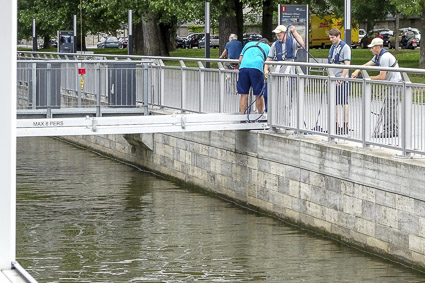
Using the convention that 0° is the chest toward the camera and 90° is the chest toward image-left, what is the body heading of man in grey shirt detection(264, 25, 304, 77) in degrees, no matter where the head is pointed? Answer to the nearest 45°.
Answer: approximately 45°

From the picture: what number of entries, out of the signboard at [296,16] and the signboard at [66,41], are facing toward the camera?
2

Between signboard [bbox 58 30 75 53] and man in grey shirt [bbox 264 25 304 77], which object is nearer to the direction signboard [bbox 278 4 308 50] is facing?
the man in grey shirt

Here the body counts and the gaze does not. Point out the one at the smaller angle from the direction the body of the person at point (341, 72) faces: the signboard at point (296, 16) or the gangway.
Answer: the gangway

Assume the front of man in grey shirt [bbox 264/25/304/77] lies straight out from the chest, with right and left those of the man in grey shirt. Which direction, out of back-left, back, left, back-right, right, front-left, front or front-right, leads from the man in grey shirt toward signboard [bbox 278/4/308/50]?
back-right

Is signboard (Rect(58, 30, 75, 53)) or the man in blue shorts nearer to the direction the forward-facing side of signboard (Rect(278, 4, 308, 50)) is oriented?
the man in blue shorts

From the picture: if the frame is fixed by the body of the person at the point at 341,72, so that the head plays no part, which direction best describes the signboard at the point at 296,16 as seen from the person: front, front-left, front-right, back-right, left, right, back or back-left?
back-right

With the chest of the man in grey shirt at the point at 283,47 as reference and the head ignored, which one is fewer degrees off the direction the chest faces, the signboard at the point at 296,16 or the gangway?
the gangway
